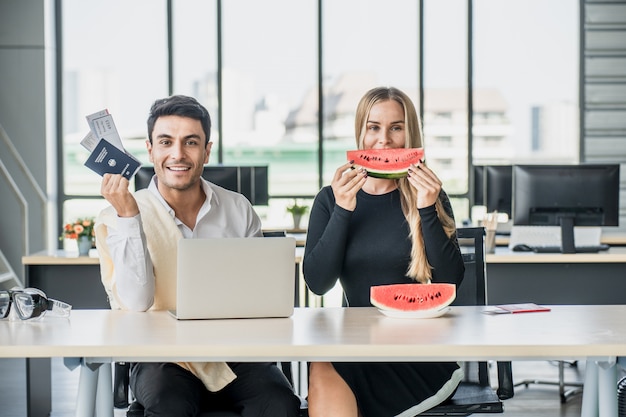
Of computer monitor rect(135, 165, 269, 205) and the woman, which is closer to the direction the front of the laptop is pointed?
the computer monitor

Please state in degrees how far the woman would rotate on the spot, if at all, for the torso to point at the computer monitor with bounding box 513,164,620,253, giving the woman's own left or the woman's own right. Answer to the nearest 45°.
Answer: approximately 135° to the woman's own left

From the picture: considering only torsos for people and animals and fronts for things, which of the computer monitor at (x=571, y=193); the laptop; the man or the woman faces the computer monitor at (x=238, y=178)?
the laptop

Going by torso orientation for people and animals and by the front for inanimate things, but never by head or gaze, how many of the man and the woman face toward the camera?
2

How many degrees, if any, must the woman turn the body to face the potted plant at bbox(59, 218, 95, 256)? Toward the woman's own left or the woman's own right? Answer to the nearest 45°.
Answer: approximately 135° to the woman's own right

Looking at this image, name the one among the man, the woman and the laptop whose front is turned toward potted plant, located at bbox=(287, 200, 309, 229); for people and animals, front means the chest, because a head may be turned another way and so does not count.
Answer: the laptop

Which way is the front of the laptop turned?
away from the camera

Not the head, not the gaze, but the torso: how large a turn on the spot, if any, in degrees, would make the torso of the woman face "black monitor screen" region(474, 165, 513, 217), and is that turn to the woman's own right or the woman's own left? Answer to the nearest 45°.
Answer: approximately 180°
